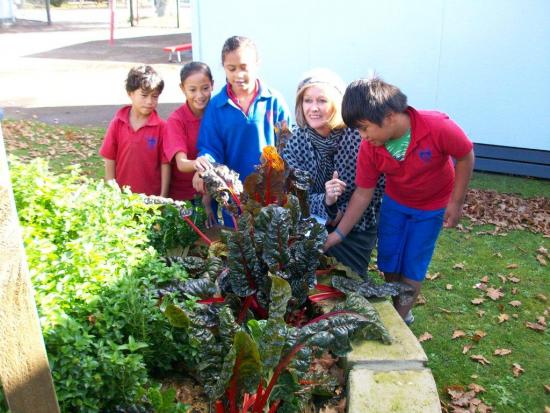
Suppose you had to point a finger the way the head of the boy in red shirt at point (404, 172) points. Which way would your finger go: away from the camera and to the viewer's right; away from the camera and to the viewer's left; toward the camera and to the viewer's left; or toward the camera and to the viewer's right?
toward the camera and to the viewer's left

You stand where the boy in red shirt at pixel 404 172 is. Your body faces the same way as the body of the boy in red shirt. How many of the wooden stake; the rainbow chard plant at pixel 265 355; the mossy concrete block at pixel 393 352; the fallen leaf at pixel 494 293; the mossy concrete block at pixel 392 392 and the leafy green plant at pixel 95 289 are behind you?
1

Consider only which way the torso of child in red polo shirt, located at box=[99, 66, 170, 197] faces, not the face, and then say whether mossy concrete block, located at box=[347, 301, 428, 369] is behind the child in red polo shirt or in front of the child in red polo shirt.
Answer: in front

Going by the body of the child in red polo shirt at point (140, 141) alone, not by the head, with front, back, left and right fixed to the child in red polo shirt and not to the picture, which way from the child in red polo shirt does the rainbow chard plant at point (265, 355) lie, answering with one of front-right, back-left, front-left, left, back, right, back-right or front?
front

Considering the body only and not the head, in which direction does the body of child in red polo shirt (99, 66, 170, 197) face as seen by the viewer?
toward the camera

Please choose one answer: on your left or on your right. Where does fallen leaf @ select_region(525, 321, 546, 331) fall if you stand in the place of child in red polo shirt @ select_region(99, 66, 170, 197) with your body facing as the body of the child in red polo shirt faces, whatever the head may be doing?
on your left

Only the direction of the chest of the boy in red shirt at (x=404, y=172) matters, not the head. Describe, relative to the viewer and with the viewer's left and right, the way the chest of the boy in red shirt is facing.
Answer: facing the viewer and to the left of the viewer

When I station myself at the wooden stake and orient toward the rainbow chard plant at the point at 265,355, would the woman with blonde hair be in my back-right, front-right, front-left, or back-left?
front-left

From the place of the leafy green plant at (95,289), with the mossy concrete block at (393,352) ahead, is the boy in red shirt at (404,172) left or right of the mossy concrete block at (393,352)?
left
